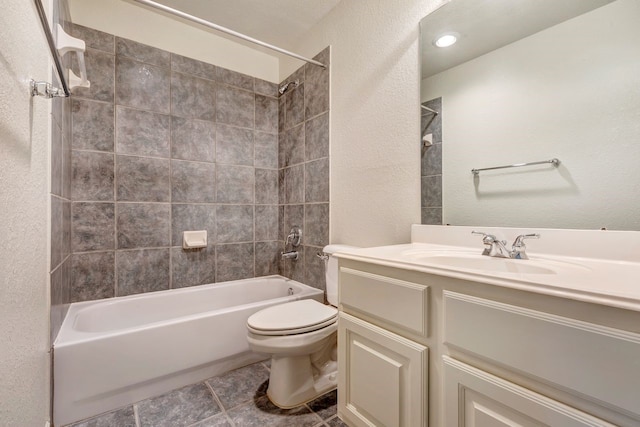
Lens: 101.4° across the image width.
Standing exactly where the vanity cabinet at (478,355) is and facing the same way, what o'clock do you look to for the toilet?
The toilet is roughly at 2 o'clock from the vanity cabinet.

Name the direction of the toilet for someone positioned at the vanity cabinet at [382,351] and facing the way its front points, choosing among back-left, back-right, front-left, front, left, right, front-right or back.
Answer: right

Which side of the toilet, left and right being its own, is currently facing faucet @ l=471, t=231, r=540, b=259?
left

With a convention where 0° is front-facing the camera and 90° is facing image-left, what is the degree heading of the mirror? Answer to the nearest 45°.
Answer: approximately 45°

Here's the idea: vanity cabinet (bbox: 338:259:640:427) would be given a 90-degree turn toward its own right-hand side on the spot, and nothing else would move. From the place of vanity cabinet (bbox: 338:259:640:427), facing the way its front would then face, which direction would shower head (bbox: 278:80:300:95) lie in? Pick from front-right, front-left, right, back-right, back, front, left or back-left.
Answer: front

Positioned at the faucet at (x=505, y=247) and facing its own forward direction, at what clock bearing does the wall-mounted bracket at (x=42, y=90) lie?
The wall-mounted bracket is roughly at 12 o'clock from the faucet.

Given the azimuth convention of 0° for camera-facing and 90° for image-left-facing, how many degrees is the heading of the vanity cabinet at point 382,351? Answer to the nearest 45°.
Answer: approximately 45°
